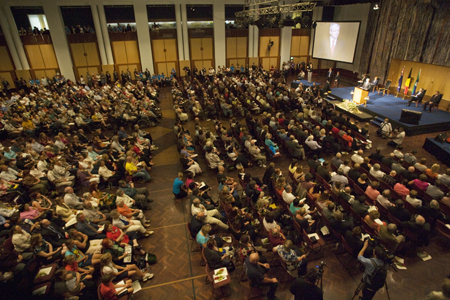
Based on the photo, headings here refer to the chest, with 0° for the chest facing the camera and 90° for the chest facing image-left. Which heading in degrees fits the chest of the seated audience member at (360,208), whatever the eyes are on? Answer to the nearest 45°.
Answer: approximately 225°

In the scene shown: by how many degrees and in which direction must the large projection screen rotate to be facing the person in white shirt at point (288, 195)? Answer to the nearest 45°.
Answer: approximately 45° to its left

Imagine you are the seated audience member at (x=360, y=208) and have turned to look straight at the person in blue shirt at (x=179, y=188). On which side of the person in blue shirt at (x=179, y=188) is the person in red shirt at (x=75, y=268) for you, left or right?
left

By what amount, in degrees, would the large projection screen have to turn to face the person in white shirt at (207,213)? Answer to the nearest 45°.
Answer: approximately 45° to its left

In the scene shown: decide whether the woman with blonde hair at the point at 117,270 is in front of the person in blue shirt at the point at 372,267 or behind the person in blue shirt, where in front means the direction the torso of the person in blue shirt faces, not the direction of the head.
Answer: behind

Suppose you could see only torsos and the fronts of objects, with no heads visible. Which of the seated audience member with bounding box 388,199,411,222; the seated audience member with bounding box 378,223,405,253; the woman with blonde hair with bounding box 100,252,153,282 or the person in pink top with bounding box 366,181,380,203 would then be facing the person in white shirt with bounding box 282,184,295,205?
the woman with blonde hair

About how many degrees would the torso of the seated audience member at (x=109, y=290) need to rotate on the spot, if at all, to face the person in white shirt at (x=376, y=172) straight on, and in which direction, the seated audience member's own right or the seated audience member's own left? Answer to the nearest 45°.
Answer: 0° — they already face them

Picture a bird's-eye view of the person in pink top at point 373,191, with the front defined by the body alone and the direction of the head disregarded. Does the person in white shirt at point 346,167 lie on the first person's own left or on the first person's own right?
on the first person's own left

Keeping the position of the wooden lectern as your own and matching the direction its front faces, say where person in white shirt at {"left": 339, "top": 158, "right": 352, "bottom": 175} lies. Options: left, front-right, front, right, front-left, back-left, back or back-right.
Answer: front-left

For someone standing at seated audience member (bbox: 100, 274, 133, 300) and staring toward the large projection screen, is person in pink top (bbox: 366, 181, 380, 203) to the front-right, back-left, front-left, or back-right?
front-right
